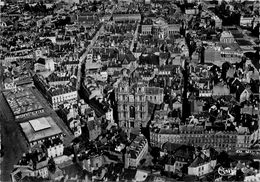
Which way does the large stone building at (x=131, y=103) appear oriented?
toward the camera

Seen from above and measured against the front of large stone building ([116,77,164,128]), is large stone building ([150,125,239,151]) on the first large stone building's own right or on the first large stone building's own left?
on the first large stone building's own left
